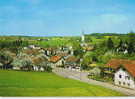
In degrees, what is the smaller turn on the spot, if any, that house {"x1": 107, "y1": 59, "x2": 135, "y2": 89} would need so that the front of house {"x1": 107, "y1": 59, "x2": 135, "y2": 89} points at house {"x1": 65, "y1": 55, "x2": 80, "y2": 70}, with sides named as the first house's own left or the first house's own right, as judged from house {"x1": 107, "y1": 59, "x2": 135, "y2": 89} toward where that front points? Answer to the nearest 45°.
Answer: approximately 45° to the first house's own right

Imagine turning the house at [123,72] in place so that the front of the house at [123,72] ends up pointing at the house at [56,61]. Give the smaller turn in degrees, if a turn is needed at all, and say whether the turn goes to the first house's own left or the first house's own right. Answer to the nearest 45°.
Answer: approximately 45° to the first house's own right

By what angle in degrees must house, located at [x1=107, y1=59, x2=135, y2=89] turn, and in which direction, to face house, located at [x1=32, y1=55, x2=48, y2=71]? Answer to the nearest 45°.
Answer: approximately 45° to its right

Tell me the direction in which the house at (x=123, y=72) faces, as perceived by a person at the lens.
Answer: facing the viewer and to the left of the viewer
